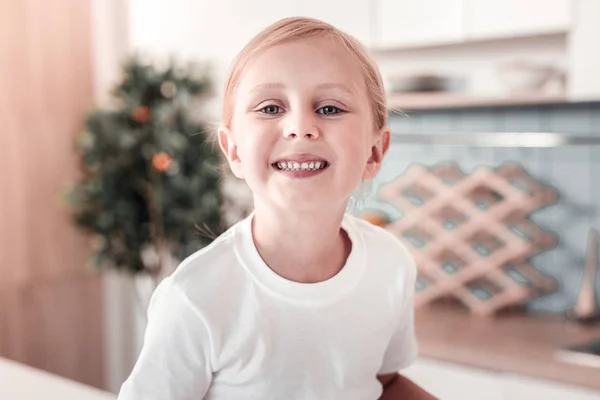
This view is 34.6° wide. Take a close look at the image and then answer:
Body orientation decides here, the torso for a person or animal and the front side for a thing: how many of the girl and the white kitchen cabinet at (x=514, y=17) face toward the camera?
2

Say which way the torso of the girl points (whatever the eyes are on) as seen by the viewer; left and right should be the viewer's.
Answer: facing the viewer

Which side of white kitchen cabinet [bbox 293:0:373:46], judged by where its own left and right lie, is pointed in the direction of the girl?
front

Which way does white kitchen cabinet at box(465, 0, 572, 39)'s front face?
toward the camera

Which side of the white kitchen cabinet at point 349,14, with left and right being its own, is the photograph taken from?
front

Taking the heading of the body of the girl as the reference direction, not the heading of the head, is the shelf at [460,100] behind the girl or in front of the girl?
behind

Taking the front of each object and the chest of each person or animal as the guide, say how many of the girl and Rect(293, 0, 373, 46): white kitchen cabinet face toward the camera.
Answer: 2

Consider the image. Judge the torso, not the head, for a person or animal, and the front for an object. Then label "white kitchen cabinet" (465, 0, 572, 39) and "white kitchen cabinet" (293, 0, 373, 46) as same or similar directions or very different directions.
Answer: same or similar directions
